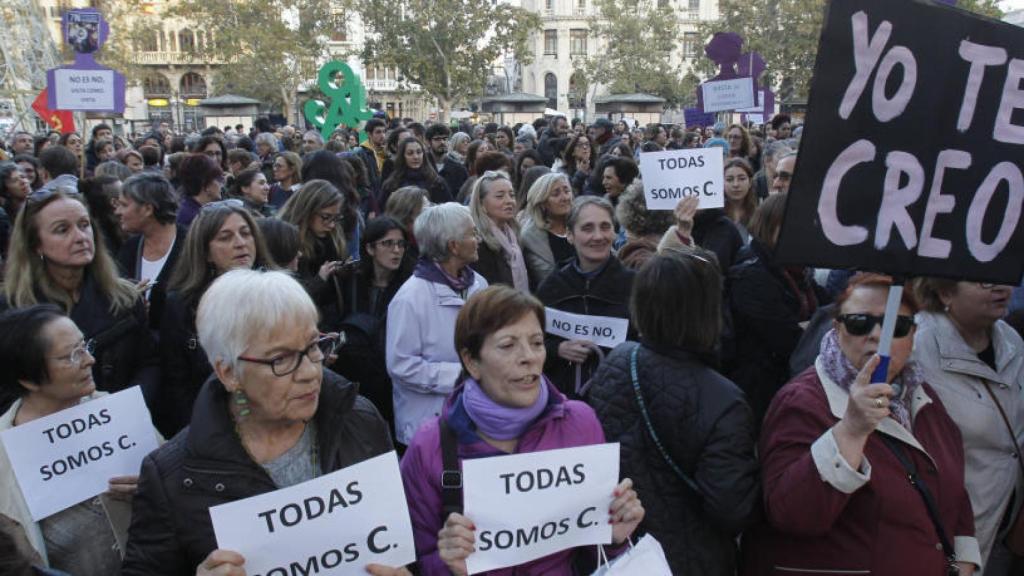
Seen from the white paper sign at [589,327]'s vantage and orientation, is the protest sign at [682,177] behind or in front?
behind

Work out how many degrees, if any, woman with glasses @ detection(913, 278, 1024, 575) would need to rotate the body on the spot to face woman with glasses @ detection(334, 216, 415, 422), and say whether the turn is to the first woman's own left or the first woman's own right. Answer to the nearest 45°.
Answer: approximately 135° to the first woman's own right

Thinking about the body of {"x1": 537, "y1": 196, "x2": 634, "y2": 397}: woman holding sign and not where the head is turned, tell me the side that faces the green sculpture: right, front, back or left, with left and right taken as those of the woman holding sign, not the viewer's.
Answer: back

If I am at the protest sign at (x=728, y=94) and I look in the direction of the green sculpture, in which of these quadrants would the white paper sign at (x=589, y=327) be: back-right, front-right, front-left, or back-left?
back-left

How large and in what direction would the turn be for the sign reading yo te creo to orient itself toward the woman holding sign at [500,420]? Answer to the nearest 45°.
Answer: approximately 90° to its right

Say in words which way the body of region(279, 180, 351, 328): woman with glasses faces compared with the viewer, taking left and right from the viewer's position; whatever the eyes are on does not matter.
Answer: facing the viewer and to the right of the viewer

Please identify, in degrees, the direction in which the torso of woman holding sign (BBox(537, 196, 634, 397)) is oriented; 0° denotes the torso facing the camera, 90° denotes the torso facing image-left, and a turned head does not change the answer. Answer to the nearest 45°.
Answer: approximately 0°
